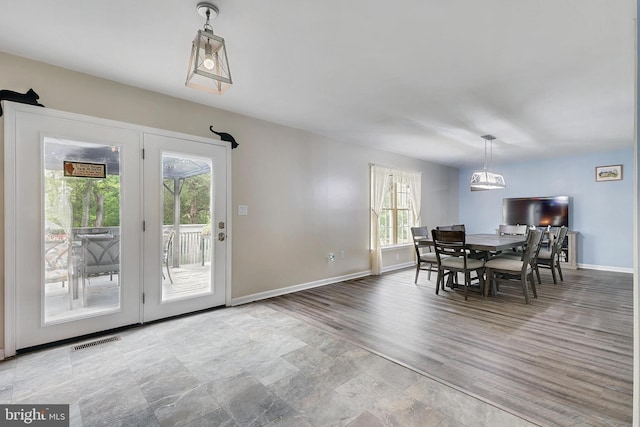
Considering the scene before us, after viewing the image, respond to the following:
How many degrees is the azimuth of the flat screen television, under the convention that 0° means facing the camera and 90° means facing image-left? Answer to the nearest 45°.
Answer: approximately 0°

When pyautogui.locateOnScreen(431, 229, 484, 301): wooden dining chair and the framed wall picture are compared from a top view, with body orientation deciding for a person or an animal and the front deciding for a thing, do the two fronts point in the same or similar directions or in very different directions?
very different directions

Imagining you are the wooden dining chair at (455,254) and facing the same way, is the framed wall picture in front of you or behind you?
in front

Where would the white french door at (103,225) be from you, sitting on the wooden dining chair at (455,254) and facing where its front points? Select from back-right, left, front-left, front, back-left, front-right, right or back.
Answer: back

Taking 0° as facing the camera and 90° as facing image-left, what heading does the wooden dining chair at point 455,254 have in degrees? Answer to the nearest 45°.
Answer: approximately 225°

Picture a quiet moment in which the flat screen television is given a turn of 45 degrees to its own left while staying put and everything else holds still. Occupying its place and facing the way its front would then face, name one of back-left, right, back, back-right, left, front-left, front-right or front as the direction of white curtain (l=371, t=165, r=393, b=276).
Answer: right

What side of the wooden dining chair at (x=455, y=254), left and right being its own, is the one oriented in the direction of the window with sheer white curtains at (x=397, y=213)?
left

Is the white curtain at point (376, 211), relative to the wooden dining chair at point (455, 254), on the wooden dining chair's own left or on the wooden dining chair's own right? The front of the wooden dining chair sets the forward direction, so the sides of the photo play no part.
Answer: on the wooden dining chair's own left

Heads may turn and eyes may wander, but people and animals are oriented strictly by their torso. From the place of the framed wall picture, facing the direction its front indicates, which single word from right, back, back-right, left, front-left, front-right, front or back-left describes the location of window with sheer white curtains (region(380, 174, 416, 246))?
front-right

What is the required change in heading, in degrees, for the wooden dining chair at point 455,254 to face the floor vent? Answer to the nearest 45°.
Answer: approximately 180°

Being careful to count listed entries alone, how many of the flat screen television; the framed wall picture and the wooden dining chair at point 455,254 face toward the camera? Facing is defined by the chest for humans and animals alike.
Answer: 2

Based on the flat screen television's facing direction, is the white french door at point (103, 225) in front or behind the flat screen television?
in front
